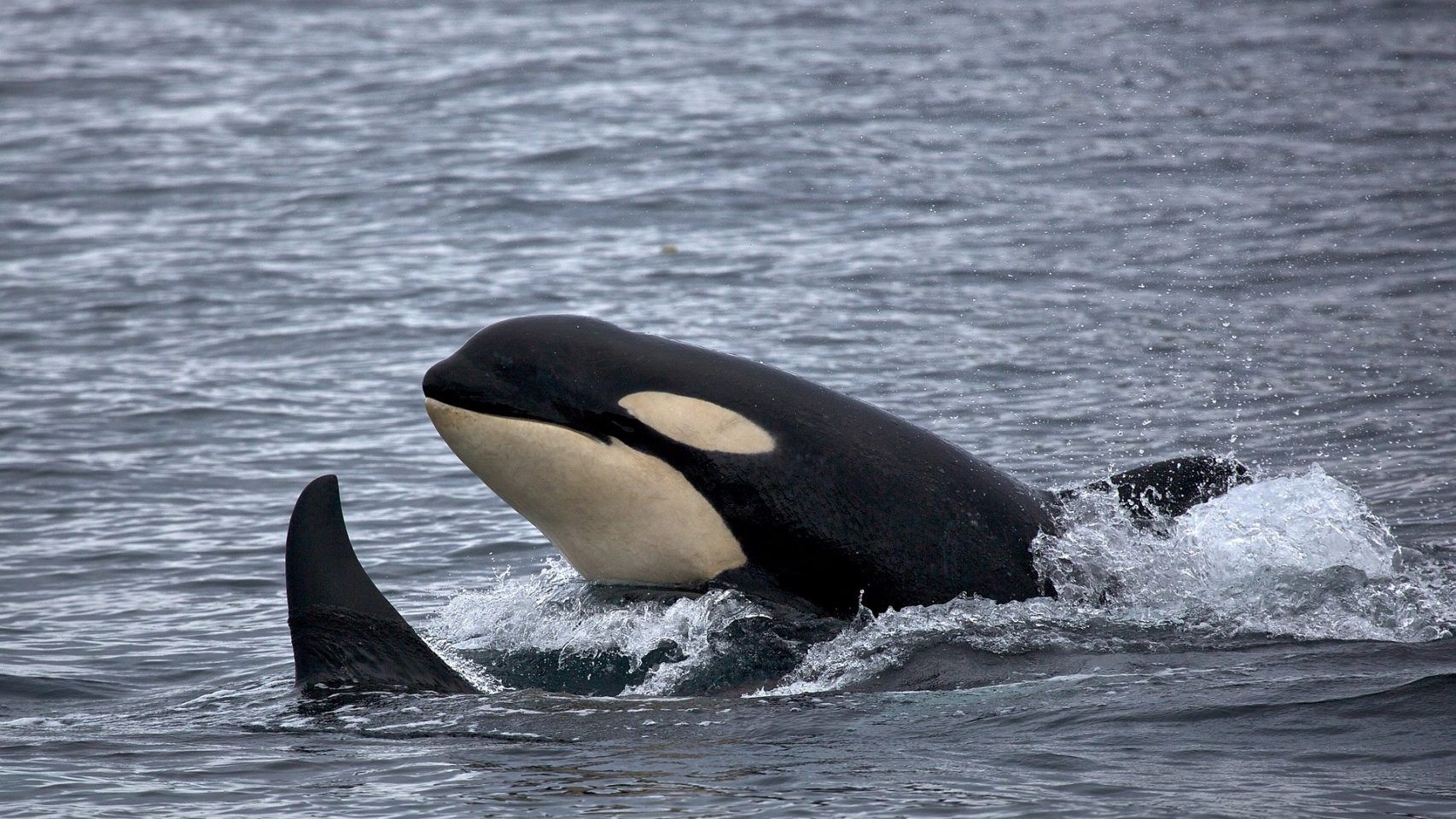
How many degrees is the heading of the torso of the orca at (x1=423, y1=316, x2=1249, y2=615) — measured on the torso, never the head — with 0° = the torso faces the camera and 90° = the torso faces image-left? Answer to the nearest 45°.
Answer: approximately 90°
